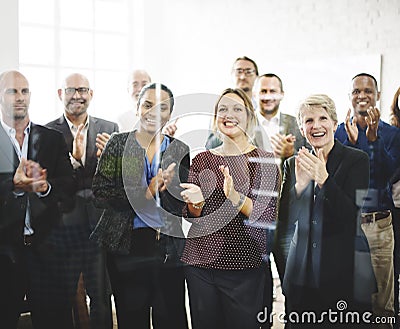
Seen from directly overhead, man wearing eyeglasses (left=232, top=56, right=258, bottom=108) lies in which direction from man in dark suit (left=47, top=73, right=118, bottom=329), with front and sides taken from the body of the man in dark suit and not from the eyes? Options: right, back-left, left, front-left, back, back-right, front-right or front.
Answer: left

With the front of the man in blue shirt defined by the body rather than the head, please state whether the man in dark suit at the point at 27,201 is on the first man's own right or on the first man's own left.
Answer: on the first man's own right

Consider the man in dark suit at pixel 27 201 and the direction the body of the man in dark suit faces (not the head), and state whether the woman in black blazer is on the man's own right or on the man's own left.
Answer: on the man's own left

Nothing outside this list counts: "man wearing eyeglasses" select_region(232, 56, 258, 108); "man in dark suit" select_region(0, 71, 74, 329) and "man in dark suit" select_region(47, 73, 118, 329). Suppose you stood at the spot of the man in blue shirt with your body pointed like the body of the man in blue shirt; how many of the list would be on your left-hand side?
0

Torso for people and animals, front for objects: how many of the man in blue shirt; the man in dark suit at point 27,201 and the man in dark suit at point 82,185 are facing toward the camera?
3

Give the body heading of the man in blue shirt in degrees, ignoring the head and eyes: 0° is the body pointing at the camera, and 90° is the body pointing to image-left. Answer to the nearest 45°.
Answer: approximately 0°

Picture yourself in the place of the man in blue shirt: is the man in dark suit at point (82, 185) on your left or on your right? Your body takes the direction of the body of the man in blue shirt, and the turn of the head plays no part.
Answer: on your right

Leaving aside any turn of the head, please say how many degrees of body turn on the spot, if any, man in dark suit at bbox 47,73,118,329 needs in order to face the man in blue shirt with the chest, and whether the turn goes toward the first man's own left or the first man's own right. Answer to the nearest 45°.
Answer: approximately 90° to the first man's own left

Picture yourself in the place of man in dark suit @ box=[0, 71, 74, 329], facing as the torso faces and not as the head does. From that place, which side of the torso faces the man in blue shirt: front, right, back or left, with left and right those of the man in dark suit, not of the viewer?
left

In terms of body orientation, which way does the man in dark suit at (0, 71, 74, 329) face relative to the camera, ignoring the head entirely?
toward the camera

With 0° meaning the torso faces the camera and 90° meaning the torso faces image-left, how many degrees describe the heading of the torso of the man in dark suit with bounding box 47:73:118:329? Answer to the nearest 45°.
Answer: approximately 0°

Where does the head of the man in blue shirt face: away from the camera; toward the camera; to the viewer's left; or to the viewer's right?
toward the camera

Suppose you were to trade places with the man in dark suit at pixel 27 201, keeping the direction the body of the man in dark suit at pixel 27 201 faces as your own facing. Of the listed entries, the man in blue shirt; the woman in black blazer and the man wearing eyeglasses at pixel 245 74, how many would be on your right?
0
